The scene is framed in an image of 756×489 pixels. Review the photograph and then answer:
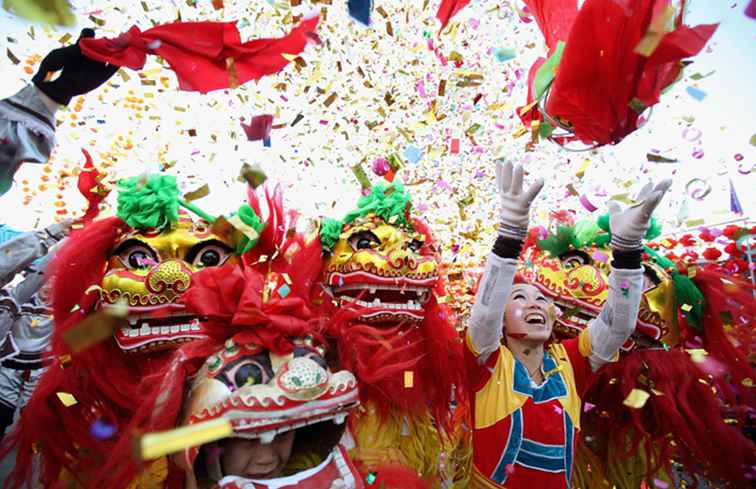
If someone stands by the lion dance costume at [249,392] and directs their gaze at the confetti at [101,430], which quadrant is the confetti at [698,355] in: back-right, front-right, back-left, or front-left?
back-right

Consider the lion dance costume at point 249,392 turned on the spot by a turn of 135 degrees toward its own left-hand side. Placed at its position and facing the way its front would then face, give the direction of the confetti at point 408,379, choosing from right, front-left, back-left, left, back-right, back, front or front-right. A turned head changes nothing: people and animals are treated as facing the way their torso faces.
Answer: front-right

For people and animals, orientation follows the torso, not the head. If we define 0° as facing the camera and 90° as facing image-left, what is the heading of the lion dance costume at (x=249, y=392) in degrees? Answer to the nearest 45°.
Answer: approximately 315°

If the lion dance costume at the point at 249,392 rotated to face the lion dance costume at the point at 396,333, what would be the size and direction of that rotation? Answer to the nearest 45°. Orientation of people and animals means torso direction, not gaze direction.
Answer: approximately 90° to its left

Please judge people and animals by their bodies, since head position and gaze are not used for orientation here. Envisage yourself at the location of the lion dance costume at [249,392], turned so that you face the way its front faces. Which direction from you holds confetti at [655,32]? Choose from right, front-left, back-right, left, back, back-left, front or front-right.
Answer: front-left

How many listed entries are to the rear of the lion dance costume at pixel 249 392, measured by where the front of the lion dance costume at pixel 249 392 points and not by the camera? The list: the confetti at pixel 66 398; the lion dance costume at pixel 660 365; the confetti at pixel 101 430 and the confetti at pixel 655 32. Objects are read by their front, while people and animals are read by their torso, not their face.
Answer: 2

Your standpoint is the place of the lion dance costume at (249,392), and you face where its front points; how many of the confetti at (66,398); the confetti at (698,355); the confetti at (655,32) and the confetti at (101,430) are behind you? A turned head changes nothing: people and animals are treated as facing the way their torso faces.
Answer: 2

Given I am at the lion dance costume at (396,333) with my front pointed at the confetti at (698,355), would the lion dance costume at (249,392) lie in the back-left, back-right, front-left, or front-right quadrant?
back-right
